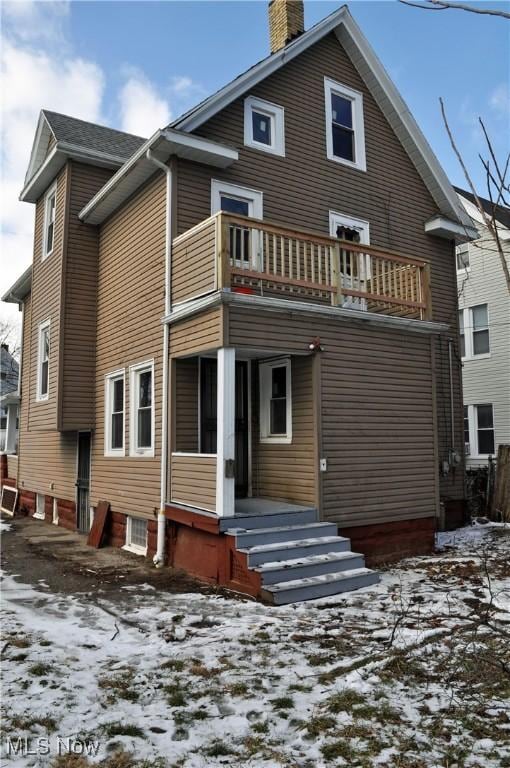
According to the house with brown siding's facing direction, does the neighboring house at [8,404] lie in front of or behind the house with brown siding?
behind

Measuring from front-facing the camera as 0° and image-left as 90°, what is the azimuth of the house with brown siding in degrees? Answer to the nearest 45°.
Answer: approximately 315°

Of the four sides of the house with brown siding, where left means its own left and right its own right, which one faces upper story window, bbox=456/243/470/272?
left

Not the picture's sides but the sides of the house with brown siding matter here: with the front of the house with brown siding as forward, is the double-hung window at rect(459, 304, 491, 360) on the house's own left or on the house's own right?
on the house's own left

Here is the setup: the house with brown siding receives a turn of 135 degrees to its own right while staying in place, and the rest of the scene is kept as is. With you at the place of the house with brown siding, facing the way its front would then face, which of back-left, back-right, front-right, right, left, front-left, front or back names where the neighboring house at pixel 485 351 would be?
back-right
